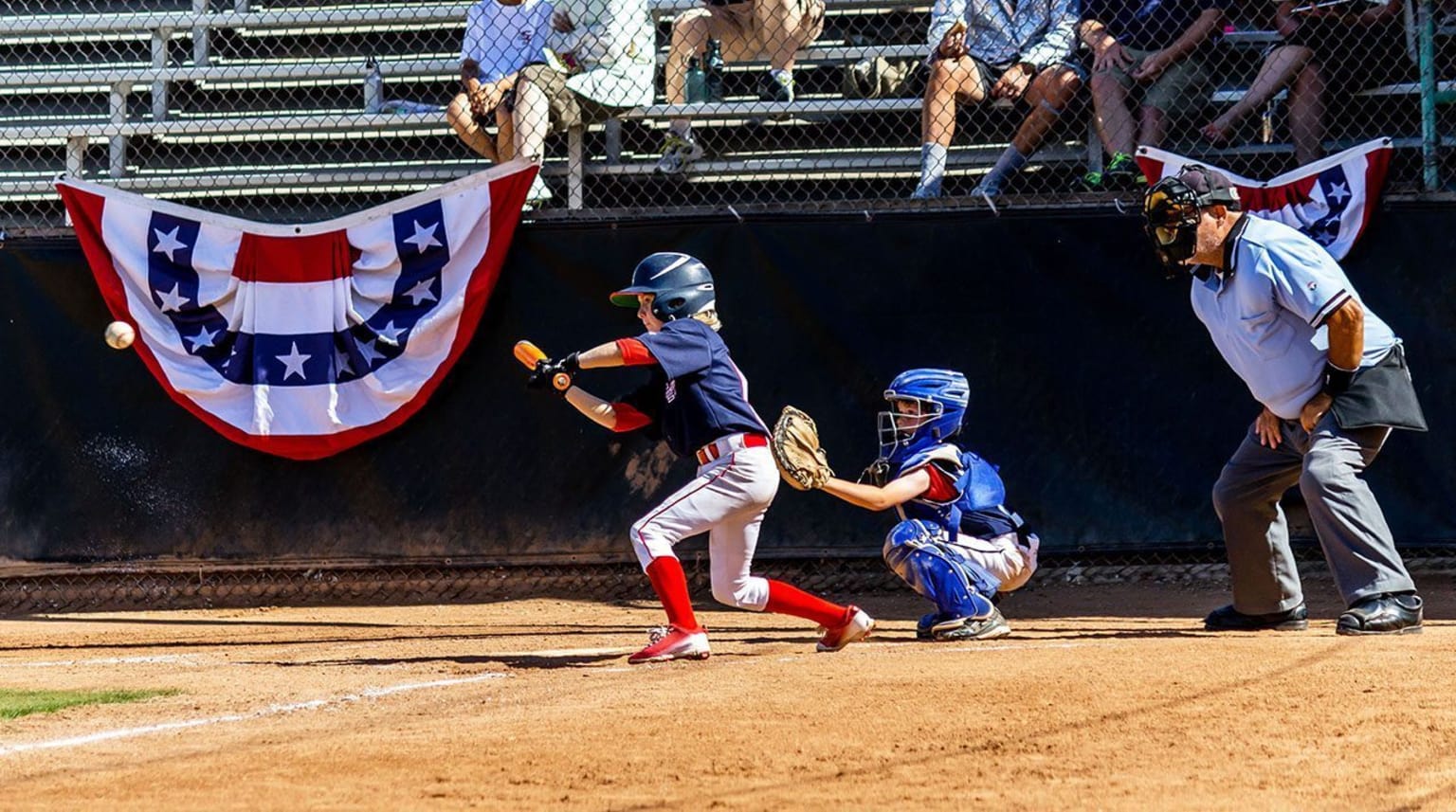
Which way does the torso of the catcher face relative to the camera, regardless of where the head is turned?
to the viewer's left

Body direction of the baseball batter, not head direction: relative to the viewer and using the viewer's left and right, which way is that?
facing to the left of the viewer

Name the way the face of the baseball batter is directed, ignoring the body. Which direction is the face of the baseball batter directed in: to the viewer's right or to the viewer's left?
to the viewer's left

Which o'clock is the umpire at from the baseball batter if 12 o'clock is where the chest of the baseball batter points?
The umpire is roughly at 6 o'clock from the baseball batter.

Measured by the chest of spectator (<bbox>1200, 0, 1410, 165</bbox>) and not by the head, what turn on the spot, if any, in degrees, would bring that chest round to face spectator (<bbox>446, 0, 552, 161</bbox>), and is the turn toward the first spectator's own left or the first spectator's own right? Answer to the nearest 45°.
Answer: approximately 45° to the first spectator's own right

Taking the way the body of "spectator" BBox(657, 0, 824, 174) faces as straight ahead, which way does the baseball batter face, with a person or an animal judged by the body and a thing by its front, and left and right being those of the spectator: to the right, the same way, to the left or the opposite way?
to the right

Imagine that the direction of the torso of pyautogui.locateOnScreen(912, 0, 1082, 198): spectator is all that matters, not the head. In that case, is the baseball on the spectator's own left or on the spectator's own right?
on the spectator's own right

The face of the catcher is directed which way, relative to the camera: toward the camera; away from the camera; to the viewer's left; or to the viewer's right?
to the viewer's left

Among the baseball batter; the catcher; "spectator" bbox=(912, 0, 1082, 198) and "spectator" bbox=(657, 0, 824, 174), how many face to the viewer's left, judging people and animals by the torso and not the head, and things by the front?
2
